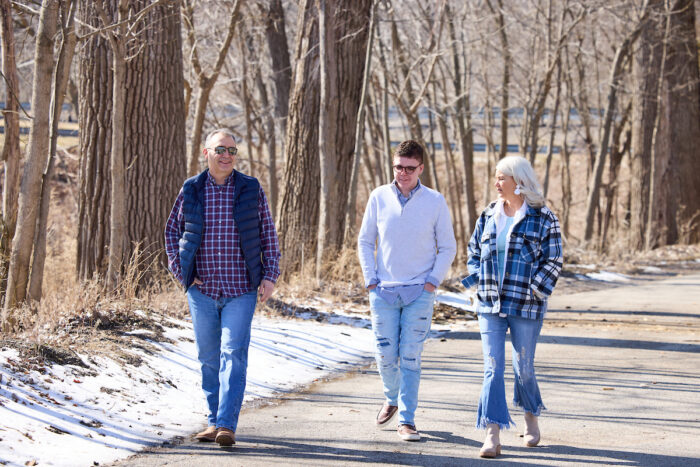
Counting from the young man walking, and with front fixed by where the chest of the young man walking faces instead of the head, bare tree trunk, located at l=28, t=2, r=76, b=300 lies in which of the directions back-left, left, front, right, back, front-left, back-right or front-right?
back-right

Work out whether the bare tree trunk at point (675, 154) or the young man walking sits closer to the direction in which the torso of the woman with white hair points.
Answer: the young man walking

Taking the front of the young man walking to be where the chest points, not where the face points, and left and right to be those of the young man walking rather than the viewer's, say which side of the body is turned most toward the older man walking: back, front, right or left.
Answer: right

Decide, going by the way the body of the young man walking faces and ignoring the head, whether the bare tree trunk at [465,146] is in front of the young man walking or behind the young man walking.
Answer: behind

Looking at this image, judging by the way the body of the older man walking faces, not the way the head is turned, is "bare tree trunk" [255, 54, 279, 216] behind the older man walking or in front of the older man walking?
behind

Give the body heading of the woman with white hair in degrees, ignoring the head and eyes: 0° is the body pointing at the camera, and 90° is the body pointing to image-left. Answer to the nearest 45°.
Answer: approximately 45°

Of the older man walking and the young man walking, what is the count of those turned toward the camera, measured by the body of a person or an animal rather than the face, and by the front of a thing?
2

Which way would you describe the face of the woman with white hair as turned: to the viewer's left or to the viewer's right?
to the viewer's left

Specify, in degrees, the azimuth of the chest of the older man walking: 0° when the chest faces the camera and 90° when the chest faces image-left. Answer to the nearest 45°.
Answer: approximately 0°
